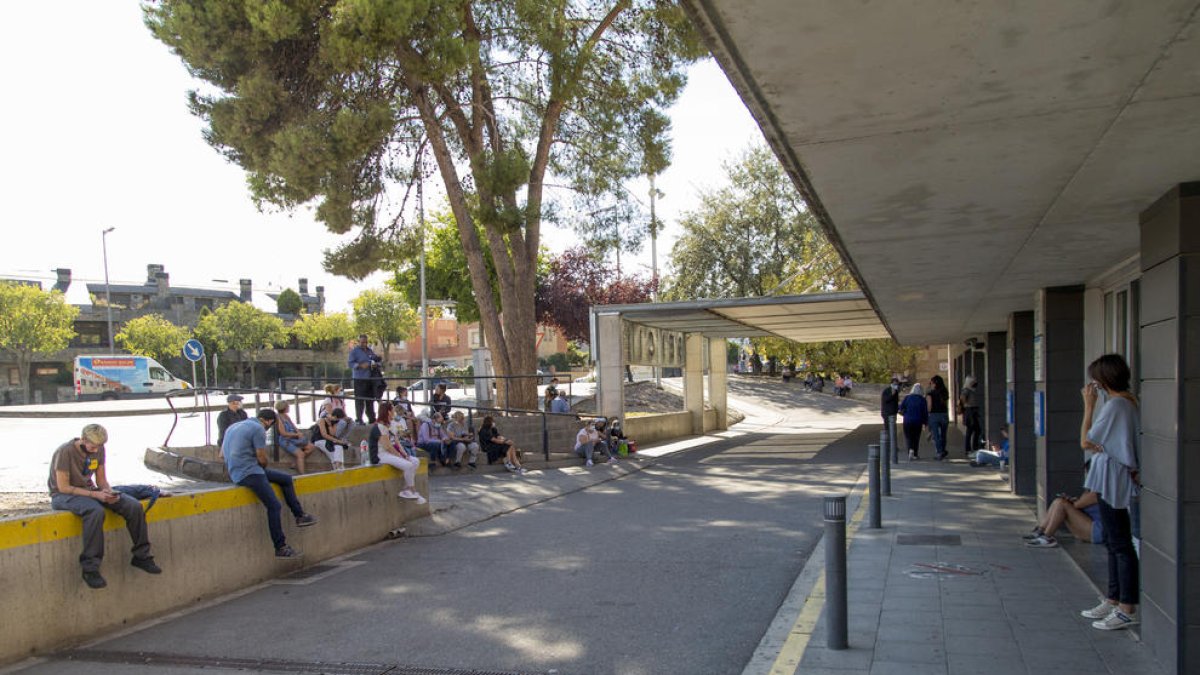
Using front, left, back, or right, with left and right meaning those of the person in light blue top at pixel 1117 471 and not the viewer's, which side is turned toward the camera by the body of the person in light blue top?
left

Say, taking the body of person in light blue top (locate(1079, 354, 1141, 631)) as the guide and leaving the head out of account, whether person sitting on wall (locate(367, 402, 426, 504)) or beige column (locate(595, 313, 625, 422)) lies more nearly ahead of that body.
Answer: the person sitting on wall

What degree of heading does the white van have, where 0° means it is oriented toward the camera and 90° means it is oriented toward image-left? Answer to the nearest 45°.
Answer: approximately 270°

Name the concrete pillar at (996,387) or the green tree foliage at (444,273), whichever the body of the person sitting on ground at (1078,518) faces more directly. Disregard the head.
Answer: the green tree foliage

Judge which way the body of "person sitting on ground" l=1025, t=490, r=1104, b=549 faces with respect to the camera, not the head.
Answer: to the viewer's left

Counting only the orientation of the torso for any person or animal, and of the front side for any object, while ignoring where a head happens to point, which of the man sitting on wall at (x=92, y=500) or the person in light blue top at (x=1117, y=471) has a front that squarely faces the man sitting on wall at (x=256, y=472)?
the person in light blue top

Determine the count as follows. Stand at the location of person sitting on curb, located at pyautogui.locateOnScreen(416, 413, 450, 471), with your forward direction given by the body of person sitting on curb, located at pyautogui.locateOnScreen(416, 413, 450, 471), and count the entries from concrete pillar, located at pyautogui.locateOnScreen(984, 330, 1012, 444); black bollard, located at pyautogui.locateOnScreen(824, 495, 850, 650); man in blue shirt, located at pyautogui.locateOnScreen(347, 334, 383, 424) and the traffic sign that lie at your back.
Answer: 2

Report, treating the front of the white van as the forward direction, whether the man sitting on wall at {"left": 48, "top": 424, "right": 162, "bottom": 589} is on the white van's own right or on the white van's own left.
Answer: on the white van's own right

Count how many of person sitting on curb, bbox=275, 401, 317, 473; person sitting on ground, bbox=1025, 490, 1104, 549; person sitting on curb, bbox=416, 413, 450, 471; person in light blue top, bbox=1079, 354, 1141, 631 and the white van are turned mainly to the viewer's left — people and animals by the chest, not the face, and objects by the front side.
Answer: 2
